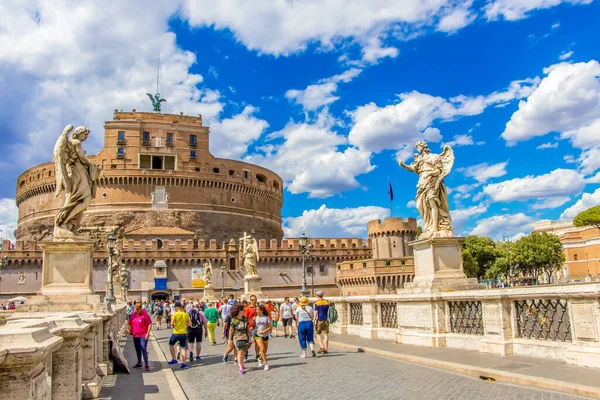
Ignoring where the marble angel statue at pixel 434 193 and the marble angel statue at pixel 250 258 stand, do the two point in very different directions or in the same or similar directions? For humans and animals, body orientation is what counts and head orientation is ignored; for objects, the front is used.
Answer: same or similar directions

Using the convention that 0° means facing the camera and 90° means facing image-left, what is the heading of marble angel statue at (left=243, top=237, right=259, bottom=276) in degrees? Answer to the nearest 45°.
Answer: approximately 45°

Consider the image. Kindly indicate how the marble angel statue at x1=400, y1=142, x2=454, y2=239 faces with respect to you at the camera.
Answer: facing the viewer and to the left of the viewer

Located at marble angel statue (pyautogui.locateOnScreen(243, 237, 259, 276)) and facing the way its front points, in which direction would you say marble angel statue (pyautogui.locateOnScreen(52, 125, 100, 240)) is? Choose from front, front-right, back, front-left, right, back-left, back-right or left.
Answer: front-left

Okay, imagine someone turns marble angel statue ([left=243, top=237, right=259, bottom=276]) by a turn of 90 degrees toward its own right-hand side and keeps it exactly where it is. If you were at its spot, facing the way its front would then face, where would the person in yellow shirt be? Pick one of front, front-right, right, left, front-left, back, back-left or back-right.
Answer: back-left

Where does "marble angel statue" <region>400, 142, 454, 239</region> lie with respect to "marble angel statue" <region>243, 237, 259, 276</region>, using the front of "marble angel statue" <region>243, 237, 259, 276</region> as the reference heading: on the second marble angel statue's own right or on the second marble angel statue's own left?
on the second marble angel statue's own left

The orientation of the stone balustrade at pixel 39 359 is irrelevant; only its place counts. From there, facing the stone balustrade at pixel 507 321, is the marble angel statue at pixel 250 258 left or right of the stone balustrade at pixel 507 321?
left

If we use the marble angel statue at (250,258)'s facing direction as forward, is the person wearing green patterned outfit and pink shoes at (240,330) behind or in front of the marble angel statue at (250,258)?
in front

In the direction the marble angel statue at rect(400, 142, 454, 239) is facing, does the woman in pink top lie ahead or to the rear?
ahead

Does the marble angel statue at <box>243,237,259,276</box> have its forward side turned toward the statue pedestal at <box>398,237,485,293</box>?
no

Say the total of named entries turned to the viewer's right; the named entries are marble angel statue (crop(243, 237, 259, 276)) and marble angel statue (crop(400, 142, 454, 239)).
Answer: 0

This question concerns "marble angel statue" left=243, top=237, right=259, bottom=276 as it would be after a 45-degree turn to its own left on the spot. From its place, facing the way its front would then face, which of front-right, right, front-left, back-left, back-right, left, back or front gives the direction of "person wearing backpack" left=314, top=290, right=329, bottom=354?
front

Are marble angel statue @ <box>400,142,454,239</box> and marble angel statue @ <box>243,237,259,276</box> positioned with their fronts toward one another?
no

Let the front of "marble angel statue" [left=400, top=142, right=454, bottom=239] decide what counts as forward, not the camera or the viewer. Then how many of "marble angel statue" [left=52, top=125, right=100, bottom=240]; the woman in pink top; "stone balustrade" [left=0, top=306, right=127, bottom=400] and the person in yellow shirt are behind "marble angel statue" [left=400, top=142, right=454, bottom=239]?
0
